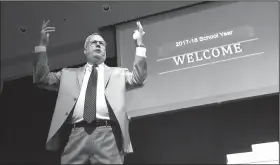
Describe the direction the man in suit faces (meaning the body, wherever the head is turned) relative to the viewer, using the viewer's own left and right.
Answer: facing the viewer
